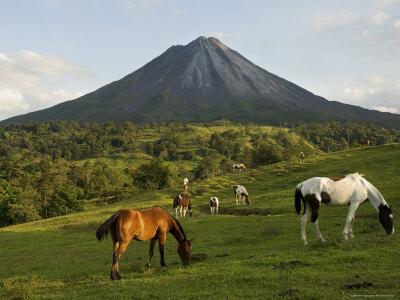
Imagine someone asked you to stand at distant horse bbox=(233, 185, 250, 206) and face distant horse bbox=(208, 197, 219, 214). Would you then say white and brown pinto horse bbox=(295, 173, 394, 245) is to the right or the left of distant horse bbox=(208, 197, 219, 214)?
left

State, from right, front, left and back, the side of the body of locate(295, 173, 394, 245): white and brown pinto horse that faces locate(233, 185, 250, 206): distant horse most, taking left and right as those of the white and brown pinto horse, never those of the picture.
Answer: left

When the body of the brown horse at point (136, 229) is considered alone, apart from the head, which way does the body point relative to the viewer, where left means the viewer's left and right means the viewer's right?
facing away from the viewer and to the right of the viewer

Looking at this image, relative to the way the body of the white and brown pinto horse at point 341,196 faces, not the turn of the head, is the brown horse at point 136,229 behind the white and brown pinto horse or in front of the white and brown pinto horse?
behind

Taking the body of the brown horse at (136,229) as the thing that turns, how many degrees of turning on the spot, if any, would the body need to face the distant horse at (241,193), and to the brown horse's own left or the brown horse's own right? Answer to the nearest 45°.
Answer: approximately 45° to the brown horse's own left

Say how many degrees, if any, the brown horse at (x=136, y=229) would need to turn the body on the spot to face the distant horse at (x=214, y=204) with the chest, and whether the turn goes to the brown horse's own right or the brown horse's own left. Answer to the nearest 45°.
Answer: approximately 45° to the brown horse's own left

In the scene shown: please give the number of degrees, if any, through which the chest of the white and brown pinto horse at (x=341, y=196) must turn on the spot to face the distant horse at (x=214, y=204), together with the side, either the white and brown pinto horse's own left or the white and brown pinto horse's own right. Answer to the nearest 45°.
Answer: approximately 135° to the white and brown pinto horse's own left

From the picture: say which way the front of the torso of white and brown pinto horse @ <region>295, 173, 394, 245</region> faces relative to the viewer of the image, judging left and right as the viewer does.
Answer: facing to the right of the viewer
